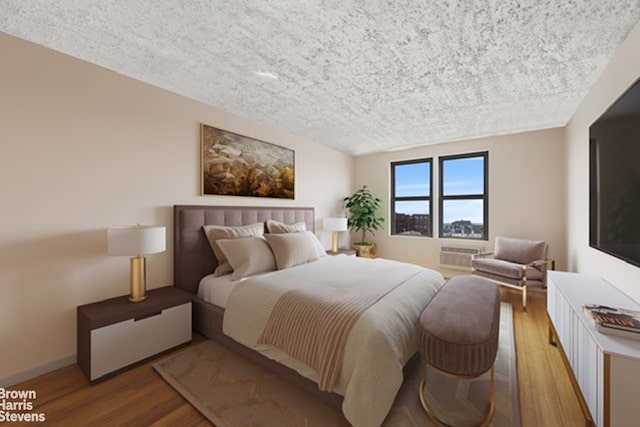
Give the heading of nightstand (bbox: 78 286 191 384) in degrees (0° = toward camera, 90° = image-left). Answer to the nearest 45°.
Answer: approximately 315°

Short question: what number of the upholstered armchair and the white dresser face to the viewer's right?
0

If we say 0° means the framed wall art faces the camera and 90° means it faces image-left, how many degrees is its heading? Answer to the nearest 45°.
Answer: approximately 315°

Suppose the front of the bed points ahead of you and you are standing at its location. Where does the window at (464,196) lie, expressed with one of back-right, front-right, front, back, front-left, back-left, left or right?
left

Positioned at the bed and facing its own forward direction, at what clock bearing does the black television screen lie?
The black television screen is roughly at 11 o'clock from the bed.

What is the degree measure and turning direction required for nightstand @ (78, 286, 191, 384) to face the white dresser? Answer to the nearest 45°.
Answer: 0° — it already faces it

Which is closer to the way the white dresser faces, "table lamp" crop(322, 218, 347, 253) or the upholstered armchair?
the table lamp

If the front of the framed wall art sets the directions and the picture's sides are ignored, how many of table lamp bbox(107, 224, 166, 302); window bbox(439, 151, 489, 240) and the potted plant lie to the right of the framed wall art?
1

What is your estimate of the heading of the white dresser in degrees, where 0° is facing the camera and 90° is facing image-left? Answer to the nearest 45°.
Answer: approximately 45°

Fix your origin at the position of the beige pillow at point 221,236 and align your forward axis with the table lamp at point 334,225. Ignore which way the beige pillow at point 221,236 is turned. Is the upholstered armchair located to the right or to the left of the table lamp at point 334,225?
right

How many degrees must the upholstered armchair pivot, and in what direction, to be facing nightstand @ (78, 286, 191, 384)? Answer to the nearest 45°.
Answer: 0° — it already faces it

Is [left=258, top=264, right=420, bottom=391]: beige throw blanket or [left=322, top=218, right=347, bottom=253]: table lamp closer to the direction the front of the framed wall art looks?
the beige throw blanket

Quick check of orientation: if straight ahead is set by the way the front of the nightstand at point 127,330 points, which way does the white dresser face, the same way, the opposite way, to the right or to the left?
the opposite way

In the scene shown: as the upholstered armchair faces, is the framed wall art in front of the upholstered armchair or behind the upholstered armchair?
in front

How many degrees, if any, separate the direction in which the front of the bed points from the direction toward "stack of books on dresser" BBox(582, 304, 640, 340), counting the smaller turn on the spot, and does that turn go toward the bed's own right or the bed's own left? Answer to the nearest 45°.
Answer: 0° — it already faces it

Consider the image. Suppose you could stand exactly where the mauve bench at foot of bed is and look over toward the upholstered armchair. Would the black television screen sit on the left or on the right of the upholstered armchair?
right

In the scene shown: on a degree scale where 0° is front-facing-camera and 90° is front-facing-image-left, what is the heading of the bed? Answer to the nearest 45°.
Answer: approximately 315°

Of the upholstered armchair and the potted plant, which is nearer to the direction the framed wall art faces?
the upholstered armchair
